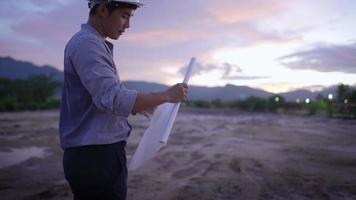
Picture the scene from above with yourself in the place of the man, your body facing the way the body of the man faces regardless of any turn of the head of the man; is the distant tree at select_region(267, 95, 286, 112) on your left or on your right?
on your left

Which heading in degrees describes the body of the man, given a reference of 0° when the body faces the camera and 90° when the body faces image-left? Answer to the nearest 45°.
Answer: approximately 270°

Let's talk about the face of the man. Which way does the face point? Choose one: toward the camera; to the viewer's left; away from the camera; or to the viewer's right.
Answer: to the viewer's right
